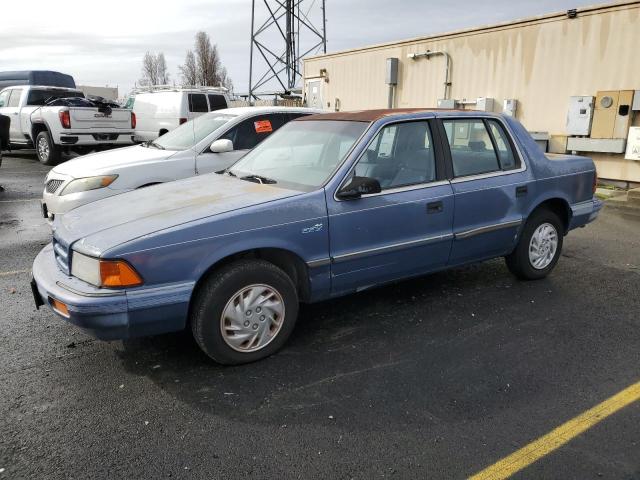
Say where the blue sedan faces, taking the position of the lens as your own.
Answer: facing the viewer and to the left of the viewer

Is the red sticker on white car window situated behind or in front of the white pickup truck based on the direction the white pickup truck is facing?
behind

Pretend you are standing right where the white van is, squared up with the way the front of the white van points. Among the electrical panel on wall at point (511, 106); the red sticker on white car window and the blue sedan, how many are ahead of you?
0

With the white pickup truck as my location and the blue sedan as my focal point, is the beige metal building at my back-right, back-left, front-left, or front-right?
front-left

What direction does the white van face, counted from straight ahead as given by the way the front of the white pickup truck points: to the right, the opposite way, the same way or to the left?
the same way

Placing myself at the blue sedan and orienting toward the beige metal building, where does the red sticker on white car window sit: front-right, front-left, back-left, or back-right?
front-left

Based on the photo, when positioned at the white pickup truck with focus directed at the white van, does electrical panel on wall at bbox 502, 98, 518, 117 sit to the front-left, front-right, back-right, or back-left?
front-right

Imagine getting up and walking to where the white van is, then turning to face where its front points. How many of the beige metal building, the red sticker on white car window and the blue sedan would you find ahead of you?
0

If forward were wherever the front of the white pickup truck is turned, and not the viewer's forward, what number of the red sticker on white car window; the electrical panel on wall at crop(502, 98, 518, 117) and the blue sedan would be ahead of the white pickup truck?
0

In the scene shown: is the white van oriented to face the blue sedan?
no

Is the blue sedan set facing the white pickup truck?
no

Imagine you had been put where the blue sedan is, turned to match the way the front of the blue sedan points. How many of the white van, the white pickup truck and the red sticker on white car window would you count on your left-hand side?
0

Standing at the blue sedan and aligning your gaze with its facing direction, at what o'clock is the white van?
The white van is roughly at 4 o'clock from the blue sedan.

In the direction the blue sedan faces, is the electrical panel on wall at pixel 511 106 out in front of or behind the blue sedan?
behind

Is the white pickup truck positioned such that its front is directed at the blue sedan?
no

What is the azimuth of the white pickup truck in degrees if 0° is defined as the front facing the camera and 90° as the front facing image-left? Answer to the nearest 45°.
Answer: approximately 135°

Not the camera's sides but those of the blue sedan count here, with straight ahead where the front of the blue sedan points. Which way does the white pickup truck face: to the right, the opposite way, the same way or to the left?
to the right

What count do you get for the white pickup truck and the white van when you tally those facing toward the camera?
0

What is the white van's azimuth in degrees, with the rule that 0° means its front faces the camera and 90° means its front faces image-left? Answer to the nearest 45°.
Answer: approximately 135°
